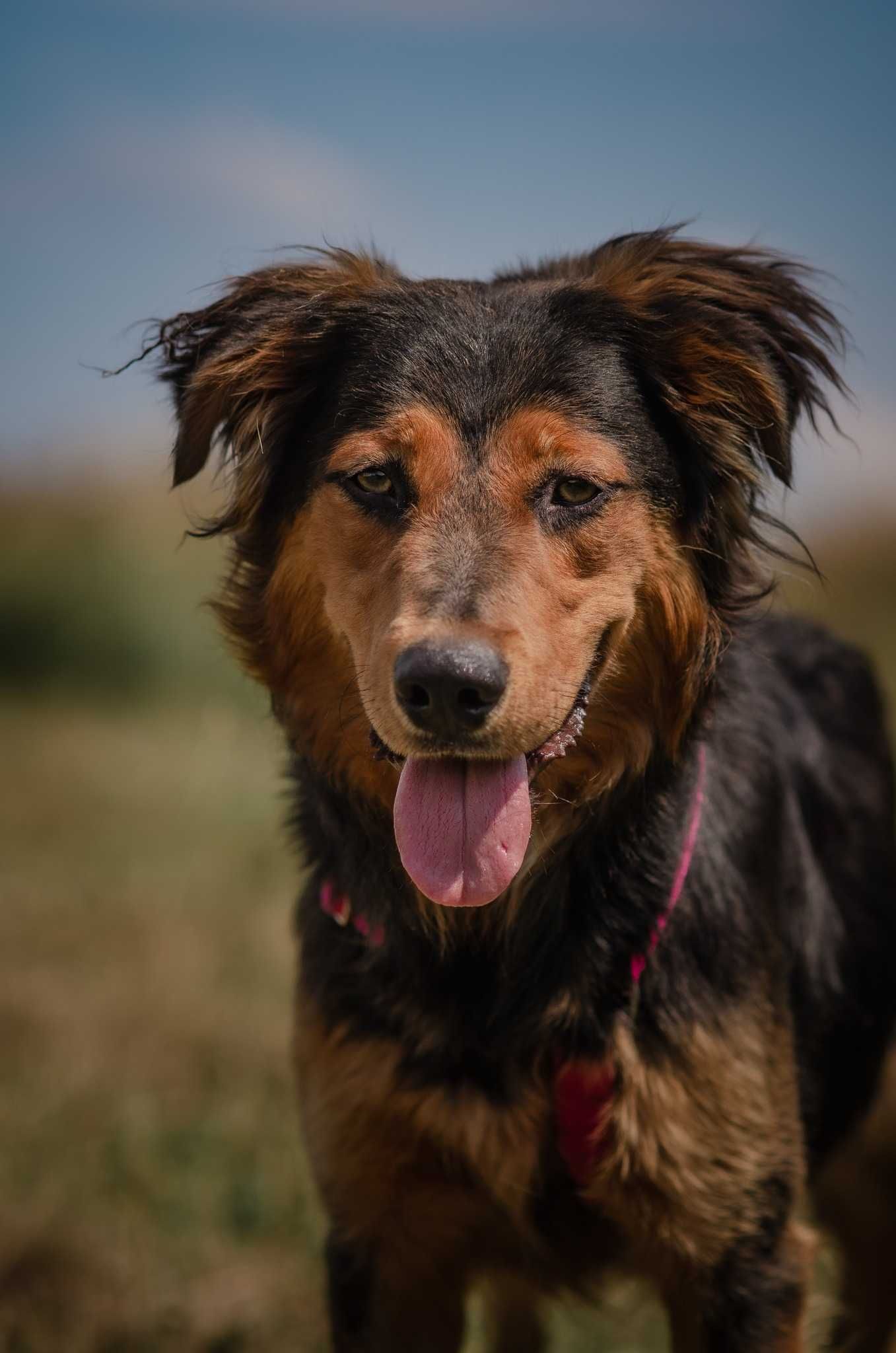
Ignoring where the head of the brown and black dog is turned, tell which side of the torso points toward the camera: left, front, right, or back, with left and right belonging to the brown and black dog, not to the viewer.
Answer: front
